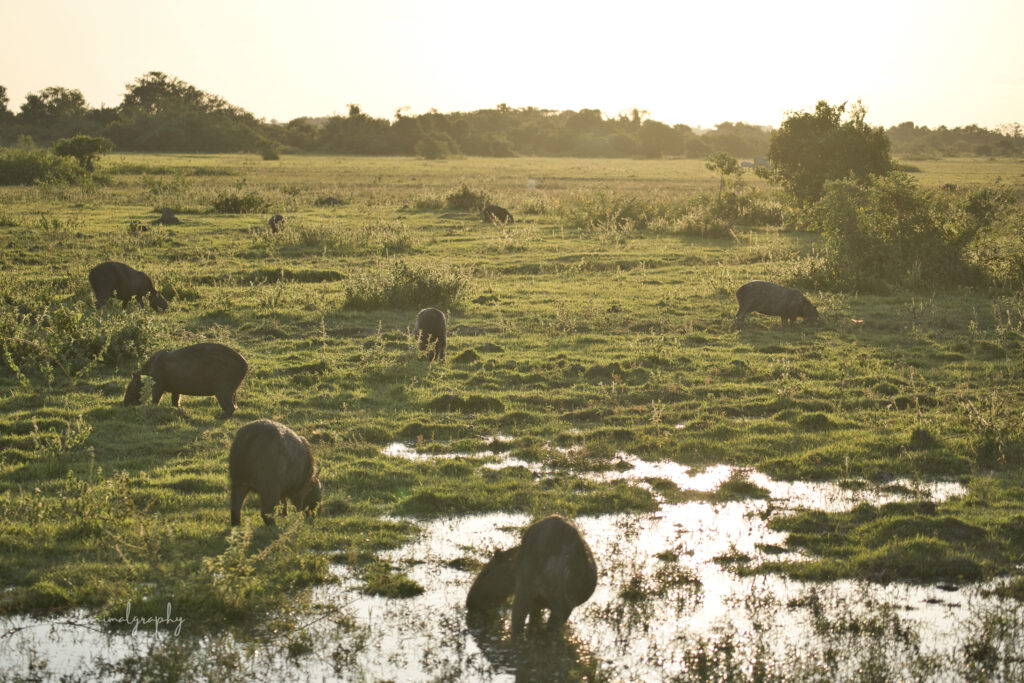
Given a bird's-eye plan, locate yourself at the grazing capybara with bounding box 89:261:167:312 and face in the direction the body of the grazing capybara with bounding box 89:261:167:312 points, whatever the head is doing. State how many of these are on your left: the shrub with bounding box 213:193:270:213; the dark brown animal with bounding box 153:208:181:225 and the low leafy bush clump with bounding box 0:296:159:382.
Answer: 2

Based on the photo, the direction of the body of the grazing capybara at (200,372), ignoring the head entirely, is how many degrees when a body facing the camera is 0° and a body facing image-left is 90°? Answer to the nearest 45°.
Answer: approximately 90°

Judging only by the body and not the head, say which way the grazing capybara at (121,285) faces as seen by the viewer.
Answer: to the viewer's right

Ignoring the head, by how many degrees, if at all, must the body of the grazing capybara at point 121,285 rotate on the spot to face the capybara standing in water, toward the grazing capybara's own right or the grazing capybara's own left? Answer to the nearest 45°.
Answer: approximately 90° to the grazing capybara's own right

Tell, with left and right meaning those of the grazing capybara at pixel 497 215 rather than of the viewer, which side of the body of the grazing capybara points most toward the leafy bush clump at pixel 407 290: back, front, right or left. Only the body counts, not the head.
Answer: right

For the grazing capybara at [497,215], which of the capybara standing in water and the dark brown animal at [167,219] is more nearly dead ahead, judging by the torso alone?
the capybara standing in water

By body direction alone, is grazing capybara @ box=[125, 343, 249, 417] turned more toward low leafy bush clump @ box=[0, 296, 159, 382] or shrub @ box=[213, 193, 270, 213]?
the low leafy bush clump

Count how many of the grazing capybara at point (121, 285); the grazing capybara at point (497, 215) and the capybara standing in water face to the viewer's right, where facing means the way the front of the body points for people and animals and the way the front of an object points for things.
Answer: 2

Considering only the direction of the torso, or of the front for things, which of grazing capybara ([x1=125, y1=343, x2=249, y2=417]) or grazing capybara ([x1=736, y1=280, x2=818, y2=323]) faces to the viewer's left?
grazing capybara ([x1=125, y1=343, x2=249, y2=417])

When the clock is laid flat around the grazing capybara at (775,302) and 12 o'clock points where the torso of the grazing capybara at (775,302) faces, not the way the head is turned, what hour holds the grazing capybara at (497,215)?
the grazing capybara at (497,215) is roughly at 8 o'clock from the grazing capybara at (775,302).

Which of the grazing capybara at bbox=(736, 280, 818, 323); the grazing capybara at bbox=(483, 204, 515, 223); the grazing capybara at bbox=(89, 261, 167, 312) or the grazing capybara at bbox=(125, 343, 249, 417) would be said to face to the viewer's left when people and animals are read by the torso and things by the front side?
the grazing capybara at bbox=(125, 343, 249, 417)

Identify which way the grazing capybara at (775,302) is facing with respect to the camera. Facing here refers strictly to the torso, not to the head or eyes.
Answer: to the viewer's right

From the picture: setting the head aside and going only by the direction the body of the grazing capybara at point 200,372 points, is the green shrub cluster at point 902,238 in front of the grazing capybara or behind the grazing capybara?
behind

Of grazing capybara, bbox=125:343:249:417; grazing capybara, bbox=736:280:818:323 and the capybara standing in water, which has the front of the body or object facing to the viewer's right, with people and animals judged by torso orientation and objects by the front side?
grazing capybara, bbox=736:280:818:323
